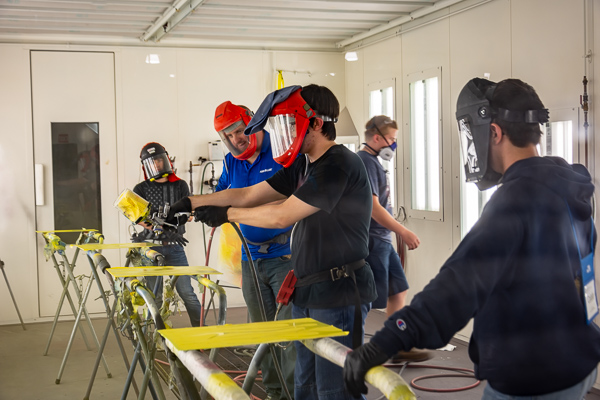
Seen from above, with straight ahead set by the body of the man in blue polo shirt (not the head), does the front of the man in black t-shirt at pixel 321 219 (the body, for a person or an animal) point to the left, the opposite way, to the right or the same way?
to the right

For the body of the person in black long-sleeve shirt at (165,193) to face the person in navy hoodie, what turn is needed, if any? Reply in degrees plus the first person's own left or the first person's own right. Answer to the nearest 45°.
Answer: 0° — they already face them

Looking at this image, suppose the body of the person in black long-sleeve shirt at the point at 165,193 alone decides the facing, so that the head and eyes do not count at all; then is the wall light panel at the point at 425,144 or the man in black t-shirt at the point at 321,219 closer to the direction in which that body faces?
the man in black t-shirt

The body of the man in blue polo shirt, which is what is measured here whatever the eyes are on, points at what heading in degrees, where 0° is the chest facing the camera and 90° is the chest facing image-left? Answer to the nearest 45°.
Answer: approximately 0°

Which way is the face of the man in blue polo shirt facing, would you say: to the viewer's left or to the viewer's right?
to the viewer's left

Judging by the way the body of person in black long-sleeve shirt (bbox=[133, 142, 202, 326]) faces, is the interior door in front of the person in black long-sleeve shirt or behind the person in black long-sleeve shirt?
behind

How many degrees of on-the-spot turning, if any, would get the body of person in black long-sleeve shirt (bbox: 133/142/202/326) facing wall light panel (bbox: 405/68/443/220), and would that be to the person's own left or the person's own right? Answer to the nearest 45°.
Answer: approximately 90° to the person's own left

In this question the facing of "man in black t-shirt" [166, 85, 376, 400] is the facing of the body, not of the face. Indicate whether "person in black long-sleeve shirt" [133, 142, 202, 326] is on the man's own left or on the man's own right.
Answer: on the man's own right

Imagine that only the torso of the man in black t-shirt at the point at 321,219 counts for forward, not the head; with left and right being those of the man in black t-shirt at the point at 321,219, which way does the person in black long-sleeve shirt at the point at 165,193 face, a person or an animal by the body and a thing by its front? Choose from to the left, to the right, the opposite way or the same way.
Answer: to the left

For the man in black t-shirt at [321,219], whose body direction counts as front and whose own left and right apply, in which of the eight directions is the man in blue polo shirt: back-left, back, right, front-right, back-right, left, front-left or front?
right

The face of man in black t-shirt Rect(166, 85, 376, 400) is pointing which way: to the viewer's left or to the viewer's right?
to the viewer's left

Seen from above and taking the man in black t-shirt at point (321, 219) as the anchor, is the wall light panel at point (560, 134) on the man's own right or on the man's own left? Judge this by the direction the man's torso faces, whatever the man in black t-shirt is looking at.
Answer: on the man's own right

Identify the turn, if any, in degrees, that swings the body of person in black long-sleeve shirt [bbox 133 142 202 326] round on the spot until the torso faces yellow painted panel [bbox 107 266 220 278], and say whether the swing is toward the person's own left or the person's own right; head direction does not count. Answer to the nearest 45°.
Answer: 0° — they already face it

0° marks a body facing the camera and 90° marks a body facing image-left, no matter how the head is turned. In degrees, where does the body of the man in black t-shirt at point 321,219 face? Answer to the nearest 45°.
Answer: approximately 90°

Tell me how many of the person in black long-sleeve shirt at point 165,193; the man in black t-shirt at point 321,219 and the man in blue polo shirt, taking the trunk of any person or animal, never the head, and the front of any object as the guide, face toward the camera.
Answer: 2

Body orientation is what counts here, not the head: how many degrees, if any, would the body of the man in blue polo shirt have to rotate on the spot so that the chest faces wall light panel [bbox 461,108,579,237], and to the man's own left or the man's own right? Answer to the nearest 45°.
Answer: approximately 90° to the man's own left
